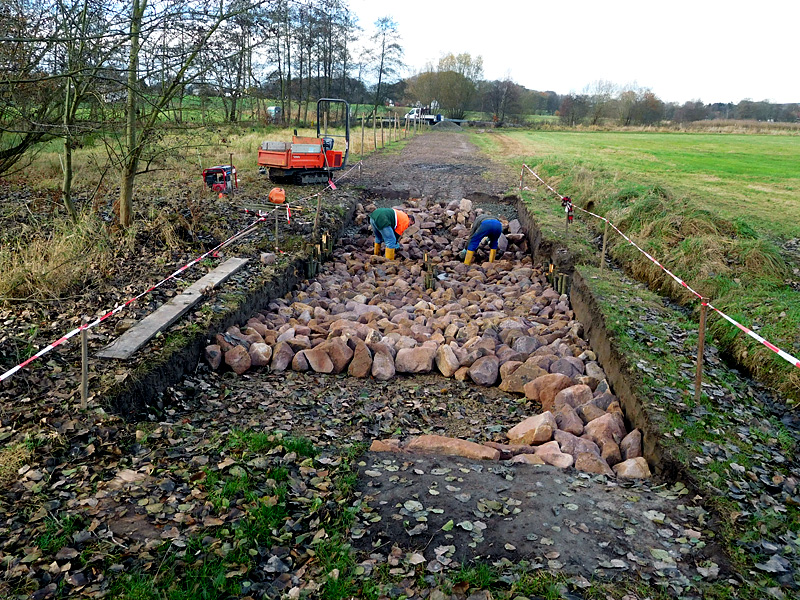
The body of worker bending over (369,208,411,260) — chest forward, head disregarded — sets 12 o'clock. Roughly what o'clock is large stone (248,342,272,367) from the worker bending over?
The large stone is roughly at 5 o'clock from the worker bending over.

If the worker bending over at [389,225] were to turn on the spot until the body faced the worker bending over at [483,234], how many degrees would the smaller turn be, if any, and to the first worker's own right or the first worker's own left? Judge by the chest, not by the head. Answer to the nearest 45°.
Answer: approximately 45° to the first worker's own right

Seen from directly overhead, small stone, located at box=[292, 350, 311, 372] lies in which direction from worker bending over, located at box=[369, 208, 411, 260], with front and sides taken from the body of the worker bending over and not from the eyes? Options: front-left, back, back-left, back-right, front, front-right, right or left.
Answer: back-right

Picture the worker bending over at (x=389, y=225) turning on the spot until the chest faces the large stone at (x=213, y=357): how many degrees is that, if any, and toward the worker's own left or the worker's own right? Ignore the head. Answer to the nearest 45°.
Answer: approximately 135° to the worker's own right

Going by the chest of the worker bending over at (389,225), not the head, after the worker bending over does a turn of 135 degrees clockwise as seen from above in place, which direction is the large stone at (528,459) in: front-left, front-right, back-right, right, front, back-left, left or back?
front

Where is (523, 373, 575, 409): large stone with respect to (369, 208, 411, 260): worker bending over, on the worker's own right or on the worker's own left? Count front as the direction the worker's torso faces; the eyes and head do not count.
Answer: on the worker's own right

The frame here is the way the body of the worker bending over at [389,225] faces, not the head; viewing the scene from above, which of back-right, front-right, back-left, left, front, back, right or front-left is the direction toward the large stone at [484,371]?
back-right

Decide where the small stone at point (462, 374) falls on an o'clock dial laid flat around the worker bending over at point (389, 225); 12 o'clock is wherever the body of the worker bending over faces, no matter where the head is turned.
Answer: The small stone is roughly at 4 o'clock from the worker bending over.

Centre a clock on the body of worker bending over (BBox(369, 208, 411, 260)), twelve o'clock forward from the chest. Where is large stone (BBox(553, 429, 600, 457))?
The large stone is roughly at 4 o'clock from the worker bending over.

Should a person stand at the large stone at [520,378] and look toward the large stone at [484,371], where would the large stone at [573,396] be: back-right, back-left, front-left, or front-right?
back-left

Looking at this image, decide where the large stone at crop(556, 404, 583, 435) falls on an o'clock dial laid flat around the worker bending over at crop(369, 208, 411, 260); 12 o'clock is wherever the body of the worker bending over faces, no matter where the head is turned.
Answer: The large stone is roughly at 4 o'clock from the worker bending over.

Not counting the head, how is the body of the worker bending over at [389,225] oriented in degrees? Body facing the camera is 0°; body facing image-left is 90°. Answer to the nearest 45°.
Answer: approximately 225°

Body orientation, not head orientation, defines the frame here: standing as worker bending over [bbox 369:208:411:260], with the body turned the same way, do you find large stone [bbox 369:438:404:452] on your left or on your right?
on your right

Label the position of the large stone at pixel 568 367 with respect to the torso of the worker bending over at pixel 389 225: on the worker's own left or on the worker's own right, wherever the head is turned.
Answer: on the worker's own right

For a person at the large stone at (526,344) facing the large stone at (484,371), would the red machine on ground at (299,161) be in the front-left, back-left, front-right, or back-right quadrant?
back-right
